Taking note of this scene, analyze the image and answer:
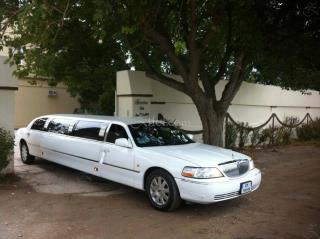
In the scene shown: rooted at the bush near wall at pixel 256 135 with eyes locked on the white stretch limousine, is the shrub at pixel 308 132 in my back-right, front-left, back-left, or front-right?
back-left

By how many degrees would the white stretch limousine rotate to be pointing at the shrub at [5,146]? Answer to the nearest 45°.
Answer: approximately 180°

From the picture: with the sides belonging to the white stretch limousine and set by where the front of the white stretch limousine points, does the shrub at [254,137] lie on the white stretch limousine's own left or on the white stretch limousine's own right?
on the white stretch limousine's own left

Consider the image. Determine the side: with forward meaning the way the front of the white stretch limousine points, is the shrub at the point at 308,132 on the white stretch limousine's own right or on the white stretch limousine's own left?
on the white stretch limousine's own left

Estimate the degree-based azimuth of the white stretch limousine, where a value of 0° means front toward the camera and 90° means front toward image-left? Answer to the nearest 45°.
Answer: approximately 315°
